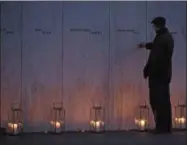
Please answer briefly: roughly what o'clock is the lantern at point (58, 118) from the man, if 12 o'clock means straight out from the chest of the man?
The lantern is roughly at 12 o'clock from the man.

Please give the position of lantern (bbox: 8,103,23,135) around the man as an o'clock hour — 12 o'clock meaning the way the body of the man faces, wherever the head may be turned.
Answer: The lantern is roughly at 12 o'clock from the man.

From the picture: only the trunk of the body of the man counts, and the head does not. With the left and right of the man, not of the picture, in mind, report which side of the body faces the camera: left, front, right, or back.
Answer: left
